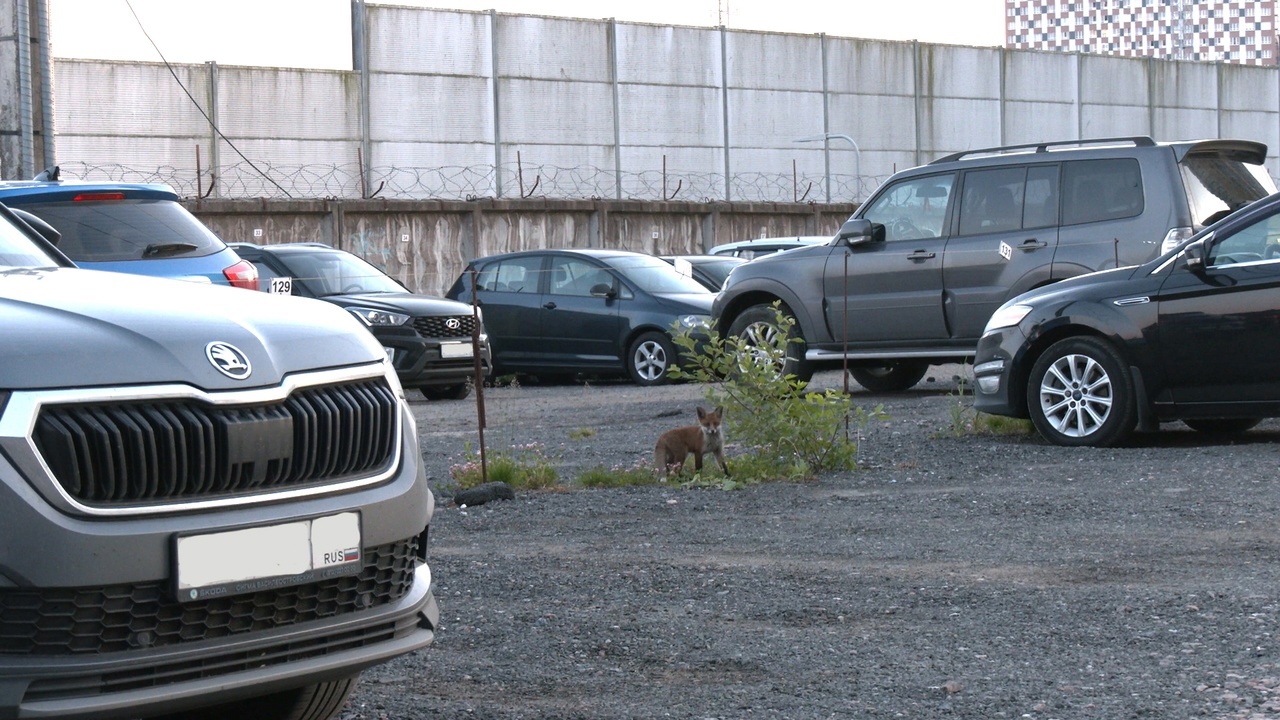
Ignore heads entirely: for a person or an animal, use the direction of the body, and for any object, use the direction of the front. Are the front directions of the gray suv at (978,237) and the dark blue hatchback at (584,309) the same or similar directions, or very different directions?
very different directions

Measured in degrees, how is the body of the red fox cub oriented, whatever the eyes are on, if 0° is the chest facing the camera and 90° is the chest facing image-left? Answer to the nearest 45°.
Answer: approximately 315°

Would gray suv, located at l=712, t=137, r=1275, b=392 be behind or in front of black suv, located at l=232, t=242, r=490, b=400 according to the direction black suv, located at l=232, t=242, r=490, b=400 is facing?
in front

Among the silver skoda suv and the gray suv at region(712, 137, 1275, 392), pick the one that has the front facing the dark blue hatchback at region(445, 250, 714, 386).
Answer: the gray suv

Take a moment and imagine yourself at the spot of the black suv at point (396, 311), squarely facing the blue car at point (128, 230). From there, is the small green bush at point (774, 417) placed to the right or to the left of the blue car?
left

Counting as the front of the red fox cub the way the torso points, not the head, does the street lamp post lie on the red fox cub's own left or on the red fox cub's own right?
on the red fox cub's own left

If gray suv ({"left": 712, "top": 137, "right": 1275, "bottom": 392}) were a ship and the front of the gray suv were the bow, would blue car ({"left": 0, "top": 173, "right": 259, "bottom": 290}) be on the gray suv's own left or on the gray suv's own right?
on the gray suv's own left

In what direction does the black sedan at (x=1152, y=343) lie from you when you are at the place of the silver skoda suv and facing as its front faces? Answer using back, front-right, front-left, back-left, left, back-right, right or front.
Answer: left

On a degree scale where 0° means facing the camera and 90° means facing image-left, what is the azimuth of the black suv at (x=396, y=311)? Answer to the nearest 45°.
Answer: approximately 315°

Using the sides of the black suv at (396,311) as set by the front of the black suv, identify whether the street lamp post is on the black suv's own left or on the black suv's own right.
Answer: on the black suv's own left
